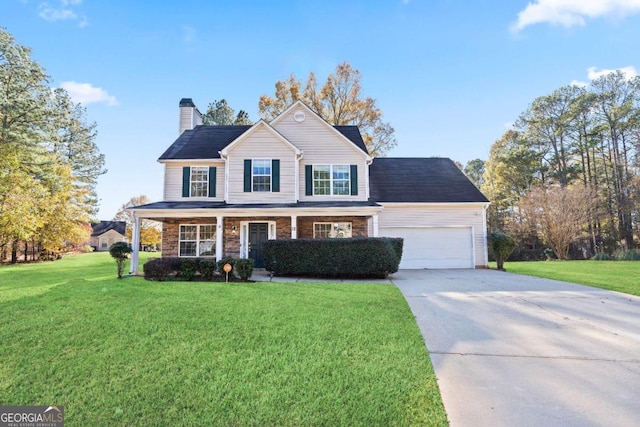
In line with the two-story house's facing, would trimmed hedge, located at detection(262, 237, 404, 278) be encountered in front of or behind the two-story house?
in front

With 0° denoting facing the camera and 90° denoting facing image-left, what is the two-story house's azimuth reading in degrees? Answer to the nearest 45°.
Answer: approximately 0°

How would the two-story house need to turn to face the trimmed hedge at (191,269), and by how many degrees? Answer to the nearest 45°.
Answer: approximately 45° to its right

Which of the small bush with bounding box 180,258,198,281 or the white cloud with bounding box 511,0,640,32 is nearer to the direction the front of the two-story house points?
the small bush

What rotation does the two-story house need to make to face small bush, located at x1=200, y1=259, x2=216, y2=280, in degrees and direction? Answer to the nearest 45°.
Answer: approximately 45° to its right

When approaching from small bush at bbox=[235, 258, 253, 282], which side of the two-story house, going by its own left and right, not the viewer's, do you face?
front

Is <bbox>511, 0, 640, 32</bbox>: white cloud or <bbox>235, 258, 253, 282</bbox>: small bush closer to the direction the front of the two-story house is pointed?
the small bush

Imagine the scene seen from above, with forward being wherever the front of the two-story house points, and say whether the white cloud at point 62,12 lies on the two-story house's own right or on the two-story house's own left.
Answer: on the two-story house's own right

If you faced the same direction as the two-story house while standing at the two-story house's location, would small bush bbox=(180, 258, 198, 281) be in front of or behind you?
in front

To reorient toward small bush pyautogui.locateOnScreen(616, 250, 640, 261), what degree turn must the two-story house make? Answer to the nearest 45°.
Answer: approximately 90° to its left

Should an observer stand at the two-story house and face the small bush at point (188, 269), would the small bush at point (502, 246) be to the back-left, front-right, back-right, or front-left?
back-left

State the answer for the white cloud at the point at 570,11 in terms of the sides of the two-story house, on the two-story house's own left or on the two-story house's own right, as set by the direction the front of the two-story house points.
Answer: on the two-story house's own left
